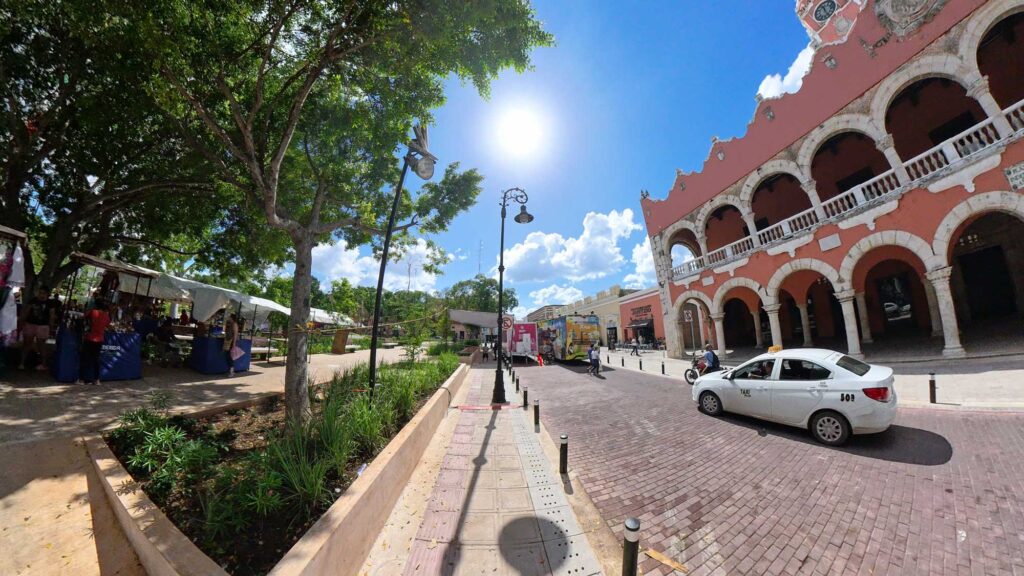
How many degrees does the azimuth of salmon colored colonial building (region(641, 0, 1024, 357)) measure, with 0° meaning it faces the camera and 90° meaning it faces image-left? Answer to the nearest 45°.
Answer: approximately 45°

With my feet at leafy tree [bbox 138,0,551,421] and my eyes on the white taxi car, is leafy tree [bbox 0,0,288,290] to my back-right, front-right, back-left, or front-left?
back-left

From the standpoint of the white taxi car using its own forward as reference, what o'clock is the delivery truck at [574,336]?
The delivery truck is roughly at 12 o'clock from the white taxi car.

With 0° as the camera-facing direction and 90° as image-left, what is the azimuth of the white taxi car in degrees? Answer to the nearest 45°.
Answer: approximately 135°

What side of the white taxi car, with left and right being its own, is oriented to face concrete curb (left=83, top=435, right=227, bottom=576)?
left

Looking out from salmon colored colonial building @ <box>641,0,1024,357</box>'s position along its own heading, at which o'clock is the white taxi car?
The white taxi car is roughly at 11 o'clock from the salmon colored colonial building.

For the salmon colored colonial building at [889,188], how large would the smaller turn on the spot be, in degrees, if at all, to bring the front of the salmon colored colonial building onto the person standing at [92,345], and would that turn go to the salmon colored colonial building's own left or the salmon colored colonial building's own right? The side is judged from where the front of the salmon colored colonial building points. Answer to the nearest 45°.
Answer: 0° — it already faces them
